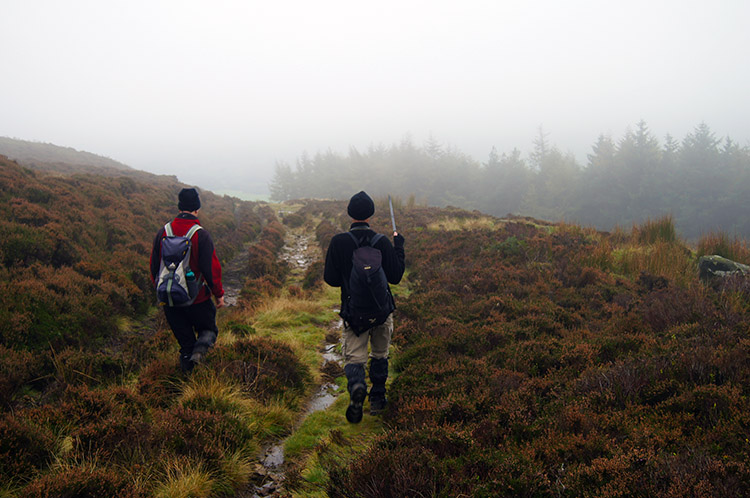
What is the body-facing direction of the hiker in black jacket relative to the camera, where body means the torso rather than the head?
away from the camera

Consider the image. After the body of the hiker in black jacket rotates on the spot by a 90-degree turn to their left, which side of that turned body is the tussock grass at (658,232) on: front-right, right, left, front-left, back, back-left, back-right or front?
back-right

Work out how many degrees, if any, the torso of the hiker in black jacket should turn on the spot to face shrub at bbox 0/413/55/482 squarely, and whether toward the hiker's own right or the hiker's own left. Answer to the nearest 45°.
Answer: approximately 135° to the hiker's own left

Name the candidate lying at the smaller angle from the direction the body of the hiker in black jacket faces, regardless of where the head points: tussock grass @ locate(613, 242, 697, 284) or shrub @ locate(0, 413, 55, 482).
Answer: the tussock grass

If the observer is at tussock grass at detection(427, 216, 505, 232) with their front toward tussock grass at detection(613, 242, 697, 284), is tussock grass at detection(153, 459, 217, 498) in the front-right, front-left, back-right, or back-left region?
front-right

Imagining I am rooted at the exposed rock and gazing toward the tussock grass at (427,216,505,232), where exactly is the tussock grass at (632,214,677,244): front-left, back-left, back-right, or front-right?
front-right

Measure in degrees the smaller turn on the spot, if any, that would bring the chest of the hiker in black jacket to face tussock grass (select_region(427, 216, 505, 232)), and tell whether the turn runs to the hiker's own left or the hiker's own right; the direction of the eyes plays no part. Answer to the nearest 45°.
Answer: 0° — they already face it

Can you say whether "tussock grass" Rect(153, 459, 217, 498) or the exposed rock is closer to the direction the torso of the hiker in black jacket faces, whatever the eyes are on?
the exposed rock

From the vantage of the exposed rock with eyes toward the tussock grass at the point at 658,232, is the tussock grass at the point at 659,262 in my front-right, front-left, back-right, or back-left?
front-left

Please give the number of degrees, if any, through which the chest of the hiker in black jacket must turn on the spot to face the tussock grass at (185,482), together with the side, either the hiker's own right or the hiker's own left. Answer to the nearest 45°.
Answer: approximately 135° to the hiker's own left
